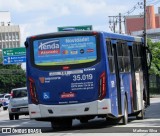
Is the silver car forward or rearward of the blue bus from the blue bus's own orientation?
forward

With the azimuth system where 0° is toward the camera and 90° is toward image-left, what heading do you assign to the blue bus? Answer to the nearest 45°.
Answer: approximately 180°
